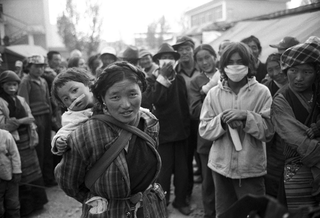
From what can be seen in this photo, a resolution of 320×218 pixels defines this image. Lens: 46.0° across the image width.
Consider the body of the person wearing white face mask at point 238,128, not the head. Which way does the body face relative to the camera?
toward the camera

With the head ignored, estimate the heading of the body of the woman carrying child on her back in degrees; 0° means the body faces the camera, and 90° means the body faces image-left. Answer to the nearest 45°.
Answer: approximately 315°

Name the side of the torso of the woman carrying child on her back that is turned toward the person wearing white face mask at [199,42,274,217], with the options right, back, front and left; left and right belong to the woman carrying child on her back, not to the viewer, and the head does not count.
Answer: left

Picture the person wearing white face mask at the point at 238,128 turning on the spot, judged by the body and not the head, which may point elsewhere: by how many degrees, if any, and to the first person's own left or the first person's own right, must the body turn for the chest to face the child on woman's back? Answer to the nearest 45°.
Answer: approximately 45° to the first person's own right

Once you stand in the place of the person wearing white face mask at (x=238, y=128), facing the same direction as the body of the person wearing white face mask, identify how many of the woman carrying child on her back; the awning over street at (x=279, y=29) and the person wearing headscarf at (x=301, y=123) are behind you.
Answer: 1

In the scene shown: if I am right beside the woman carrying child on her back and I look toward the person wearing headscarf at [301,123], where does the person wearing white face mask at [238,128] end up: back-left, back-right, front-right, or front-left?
front-left

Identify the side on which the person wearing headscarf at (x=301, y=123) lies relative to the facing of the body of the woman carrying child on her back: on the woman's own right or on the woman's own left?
on the woman's own left

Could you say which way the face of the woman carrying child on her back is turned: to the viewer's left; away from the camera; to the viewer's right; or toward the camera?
toward the camera

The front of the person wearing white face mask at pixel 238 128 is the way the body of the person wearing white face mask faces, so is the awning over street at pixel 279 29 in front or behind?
behind

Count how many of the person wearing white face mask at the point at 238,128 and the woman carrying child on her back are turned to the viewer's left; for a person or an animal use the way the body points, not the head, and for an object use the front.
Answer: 0

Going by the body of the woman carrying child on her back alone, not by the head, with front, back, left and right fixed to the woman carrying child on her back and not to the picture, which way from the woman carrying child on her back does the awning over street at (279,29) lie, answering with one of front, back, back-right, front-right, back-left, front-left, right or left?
left
